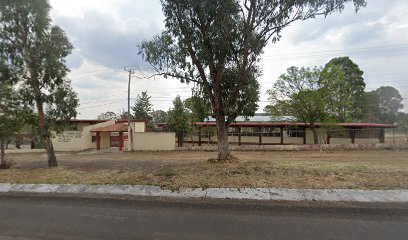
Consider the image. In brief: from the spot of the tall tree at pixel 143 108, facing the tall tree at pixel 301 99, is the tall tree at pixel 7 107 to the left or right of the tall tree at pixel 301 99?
right

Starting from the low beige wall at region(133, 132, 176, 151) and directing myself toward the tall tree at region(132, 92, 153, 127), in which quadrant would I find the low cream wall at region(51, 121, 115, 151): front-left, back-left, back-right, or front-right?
front-left

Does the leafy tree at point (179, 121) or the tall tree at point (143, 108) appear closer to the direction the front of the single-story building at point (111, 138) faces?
the leafy tree

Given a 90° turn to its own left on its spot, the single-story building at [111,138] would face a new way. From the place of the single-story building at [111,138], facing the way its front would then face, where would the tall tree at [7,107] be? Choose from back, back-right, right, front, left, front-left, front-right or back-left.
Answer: right

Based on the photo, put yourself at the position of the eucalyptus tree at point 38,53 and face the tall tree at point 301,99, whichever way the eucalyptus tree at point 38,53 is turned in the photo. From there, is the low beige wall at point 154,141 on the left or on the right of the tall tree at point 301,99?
left

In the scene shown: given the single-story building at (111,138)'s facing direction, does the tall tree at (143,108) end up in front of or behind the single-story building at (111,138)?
behind

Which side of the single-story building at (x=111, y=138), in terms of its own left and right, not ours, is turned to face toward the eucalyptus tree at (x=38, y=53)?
front

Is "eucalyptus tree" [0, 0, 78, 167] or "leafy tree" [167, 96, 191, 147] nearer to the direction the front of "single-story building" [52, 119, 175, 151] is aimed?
the eucalyptus tree

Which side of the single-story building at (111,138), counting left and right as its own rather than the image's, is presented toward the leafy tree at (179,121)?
left

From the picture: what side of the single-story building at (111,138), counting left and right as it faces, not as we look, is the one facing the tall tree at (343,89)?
left

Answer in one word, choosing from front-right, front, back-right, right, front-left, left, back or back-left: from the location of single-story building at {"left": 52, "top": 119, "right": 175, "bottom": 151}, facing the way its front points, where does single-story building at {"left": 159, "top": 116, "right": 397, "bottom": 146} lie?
left

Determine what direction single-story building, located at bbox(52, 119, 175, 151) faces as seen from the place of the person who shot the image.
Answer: facing the viewer

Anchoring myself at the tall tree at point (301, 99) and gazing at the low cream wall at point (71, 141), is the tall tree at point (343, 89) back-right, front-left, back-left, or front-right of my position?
back-right
